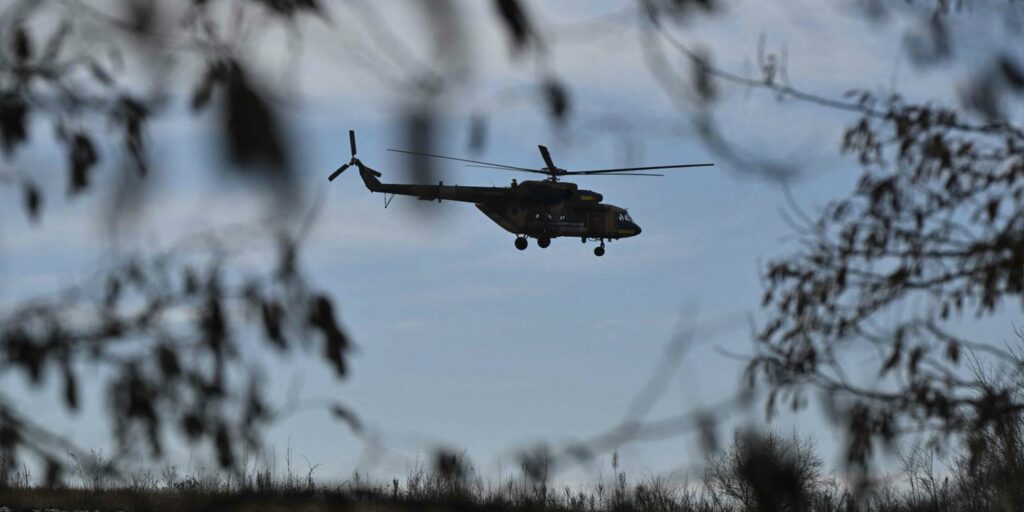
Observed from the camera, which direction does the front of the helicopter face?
facing to the right of the viewer
